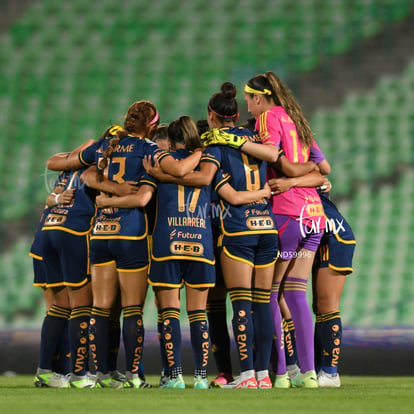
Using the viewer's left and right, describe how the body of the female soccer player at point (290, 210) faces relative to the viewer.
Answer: facing away from the viewer and to the left of the viewer

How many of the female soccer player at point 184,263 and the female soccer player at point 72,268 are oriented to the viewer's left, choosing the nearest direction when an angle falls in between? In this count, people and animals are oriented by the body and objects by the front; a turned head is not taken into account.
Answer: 0

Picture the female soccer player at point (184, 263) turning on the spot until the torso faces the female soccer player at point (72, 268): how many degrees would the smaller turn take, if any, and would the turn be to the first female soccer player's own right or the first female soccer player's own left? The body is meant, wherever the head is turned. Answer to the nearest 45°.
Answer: approximately 45° to the first female soccer player's own left

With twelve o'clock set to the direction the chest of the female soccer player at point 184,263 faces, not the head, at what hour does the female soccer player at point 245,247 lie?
the female soccer player at point 245,247 is roughly at 3 o'clock from the female soccer player at point 184,263.

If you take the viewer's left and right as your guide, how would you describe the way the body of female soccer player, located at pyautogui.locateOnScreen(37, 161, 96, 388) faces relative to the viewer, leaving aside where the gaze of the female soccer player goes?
facing away from the viewer and to the right of the viewer

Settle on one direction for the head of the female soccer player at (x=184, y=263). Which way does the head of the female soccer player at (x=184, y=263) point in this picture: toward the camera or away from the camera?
away from the camera

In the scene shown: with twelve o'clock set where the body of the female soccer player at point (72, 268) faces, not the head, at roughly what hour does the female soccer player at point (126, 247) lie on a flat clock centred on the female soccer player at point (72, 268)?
the female soccer player at point (126, 247) is roughly at 3 o'clock from the female soccer player at point (72, 268).

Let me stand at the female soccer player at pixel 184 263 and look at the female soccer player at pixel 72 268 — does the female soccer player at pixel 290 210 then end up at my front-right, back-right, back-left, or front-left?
back-right

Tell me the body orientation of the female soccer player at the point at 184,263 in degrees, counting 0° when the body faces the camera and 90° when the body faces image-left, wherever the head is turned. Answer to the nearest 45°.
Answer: approximately 180°

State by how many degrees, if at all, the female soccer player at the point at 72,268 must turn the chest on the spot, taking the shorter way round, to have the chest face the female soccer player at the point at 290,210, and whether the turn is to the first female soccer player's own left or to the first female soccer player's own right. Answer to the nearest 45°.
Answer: approximately 45° to the first female soccer player's own right

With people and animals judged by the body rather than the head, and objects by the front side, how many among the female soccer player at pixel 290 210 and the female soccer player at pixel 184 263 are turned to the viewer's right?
0

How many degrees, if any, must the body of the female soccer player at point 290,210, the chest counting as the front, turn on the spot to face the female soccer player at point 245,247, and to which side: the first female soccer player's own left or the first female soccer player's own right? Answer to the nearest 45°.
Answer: approximately 90° to the first female soccer player's own left
